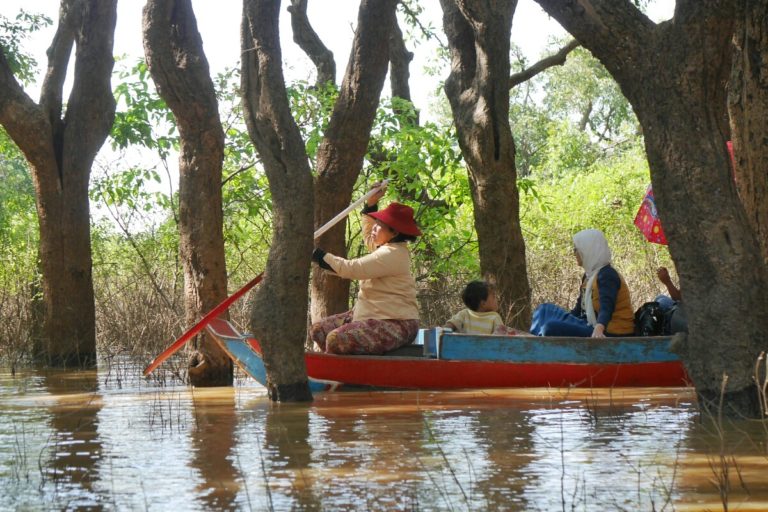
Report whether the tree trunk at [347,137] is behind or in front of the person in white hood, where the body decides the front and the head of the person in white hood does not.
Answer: in front

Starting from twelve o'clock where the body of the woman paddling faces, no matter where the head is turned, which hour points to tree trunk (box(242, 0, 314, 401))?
The tree trunk is roughly at 10 o'clock from the woman paddling.

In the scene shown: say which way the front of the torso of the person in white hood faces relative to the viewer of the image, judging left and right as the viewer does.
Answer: facing to the left of the viewer

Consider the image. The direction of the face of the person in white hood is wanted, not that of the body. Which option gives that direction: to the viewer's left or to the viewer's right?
to the viewer's left

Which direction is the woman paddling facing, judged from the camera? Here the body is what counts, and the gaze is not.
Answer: to the viewer's left

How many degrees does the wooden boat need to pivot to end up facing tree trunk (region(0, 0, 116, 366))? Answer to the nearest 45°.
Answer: approximately 45° to its right

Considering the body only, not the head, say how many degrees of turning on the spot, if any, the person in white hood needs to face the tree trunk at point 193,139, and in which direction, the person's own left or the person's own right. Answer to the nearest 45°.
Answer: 0° — they already face it

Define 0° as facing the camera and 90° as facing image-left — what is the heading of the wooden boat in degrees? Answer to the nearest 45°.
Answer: approximately 90°

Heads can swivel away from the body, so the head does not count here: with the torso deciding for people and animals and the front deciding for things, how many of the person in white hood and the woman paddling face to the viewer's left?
2

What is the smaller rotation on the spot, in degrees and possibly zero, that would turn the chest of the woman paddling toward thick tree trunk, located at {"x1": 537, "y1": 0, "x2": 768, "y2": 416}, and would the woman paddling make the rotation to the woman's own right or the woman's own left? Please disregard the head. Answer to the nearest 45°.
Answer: approximately 135° to the woman's own left

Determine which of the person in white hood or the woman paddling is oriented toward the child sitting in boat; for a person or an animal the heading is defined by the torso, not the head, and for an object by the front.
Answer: the person in white hood
